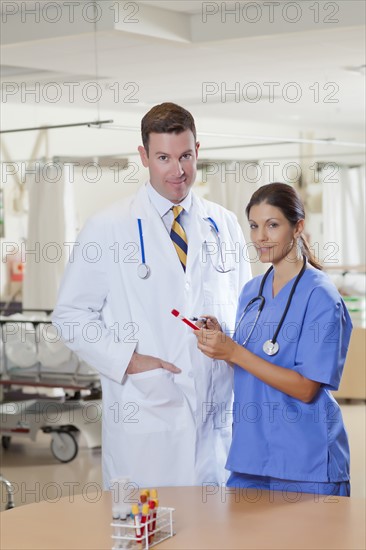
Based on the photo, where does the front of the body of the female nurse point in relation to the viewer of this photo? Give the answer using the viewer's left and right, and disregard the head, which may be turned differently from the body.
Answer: facing the viewer and to the left of the viewer

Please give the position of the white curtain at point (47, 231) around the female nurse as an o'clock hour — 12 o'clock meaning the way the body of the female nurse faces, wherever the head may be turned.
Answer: The white curtain is roughly at 4 o'clock from the female nurse.

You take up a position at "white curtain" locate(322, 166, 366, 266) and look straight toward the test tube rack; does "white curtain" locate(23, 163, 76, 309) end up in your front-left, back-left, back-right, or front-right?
front-right

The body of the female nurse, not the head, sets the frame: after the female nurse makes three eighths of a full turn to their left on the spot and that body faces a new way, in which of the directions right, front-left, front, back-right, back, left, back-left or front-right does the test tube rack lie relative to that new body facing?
back-right

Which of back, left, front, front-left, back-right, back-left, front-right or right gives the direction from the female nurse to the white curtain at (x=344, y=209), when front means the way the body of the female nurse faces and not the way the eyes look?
back-right

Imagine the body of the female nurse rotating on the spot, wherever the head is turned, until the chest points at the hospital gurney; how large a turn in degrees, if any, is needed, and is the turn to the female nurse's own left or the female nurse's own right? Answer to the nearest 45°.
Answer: approximately 90° to the female nurse's own right

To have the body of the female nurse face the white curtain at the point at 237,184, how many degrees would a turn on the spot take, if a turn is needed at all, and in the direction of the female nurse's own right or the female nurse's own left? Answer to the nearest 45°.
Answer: approximately 135° to the female nurse's own right
